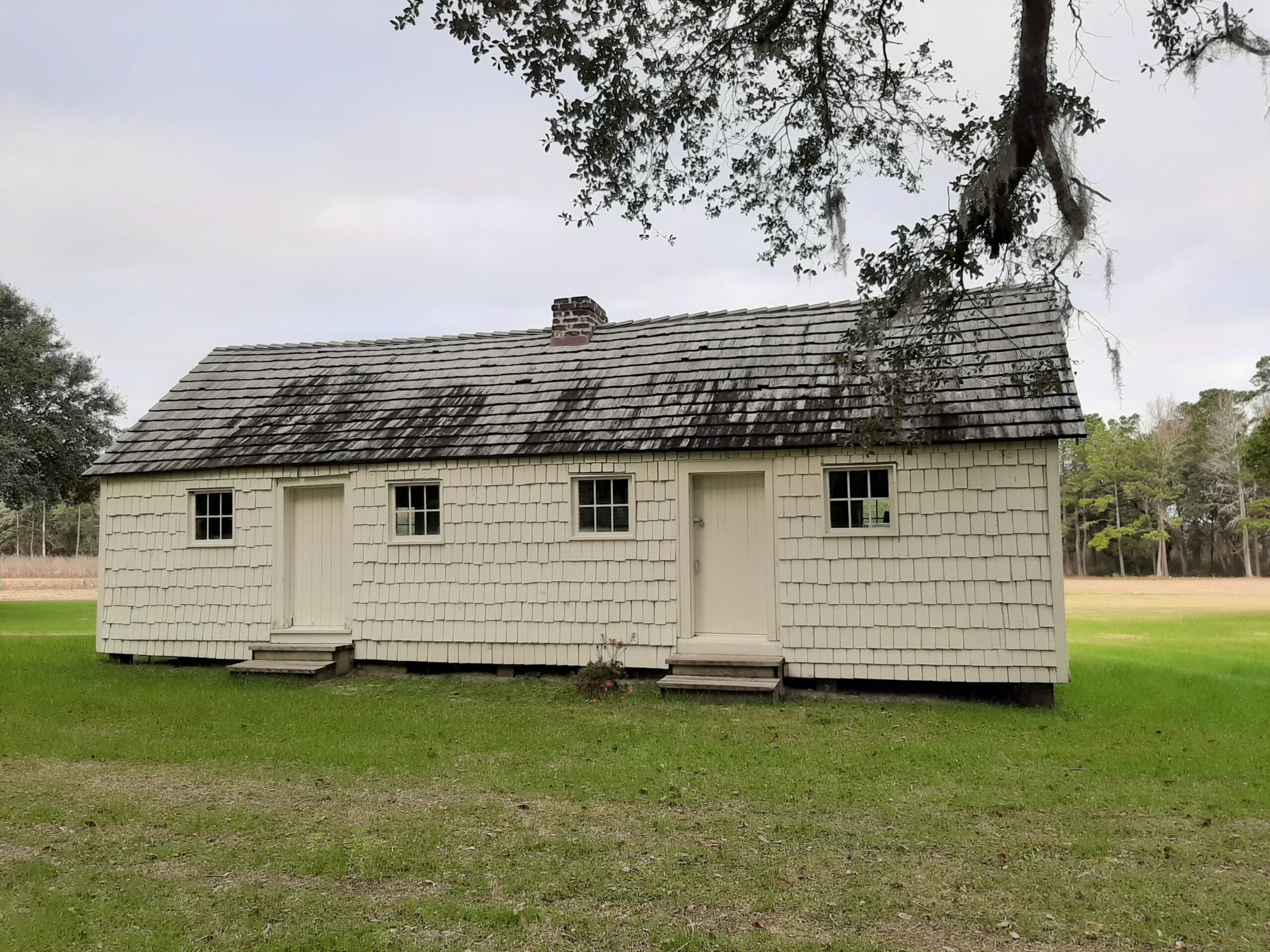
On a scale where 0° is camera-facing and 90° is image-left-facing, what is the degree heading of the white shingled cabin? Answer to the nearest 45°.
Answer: approximately 0°
